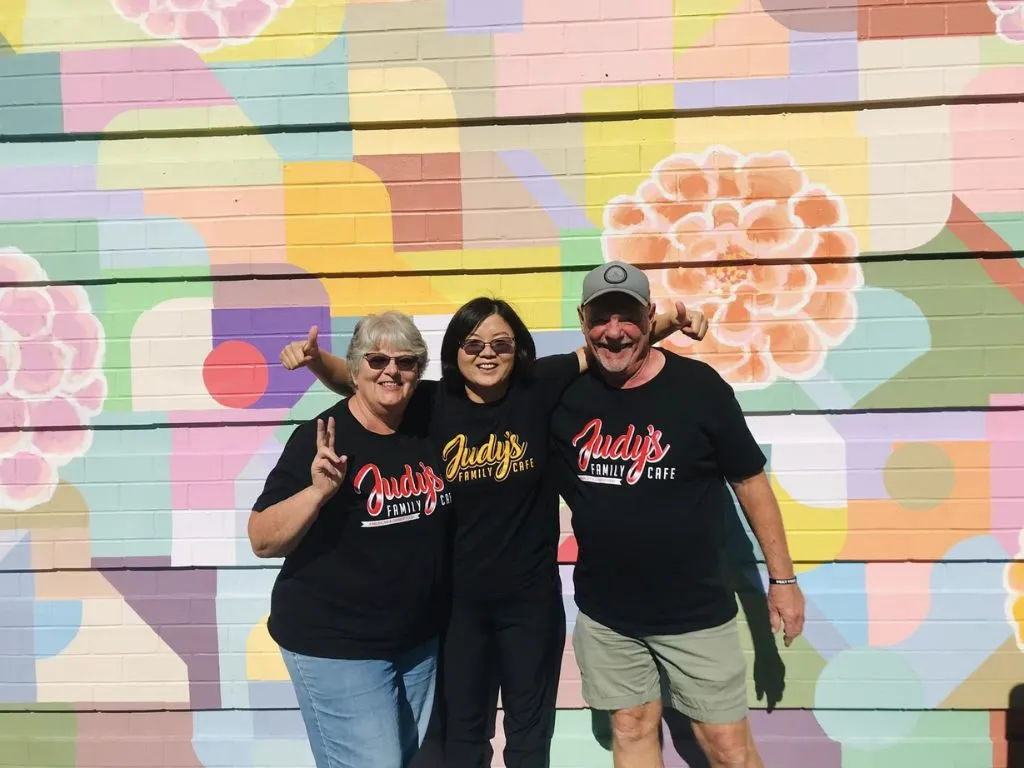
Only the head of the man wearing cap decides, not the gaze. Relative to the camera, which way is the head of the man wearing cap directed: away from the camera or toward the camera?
toward the camera

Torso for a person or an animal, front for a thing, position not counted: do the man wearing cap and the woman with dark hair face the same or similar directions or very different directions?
same or similar directions

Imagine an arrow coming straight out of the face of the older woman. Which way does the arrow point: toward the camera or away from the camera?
toward the camera

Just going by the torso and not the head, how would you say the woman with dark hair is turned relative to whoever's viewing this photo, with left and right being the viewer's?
facing the viewer

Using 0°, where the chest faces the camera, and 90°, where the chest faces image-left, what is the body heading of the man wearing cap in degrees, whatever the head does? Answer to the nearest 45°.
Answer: approximately 0°

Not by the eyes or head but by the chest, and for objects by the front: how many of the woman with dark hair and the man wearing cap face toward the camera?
2
